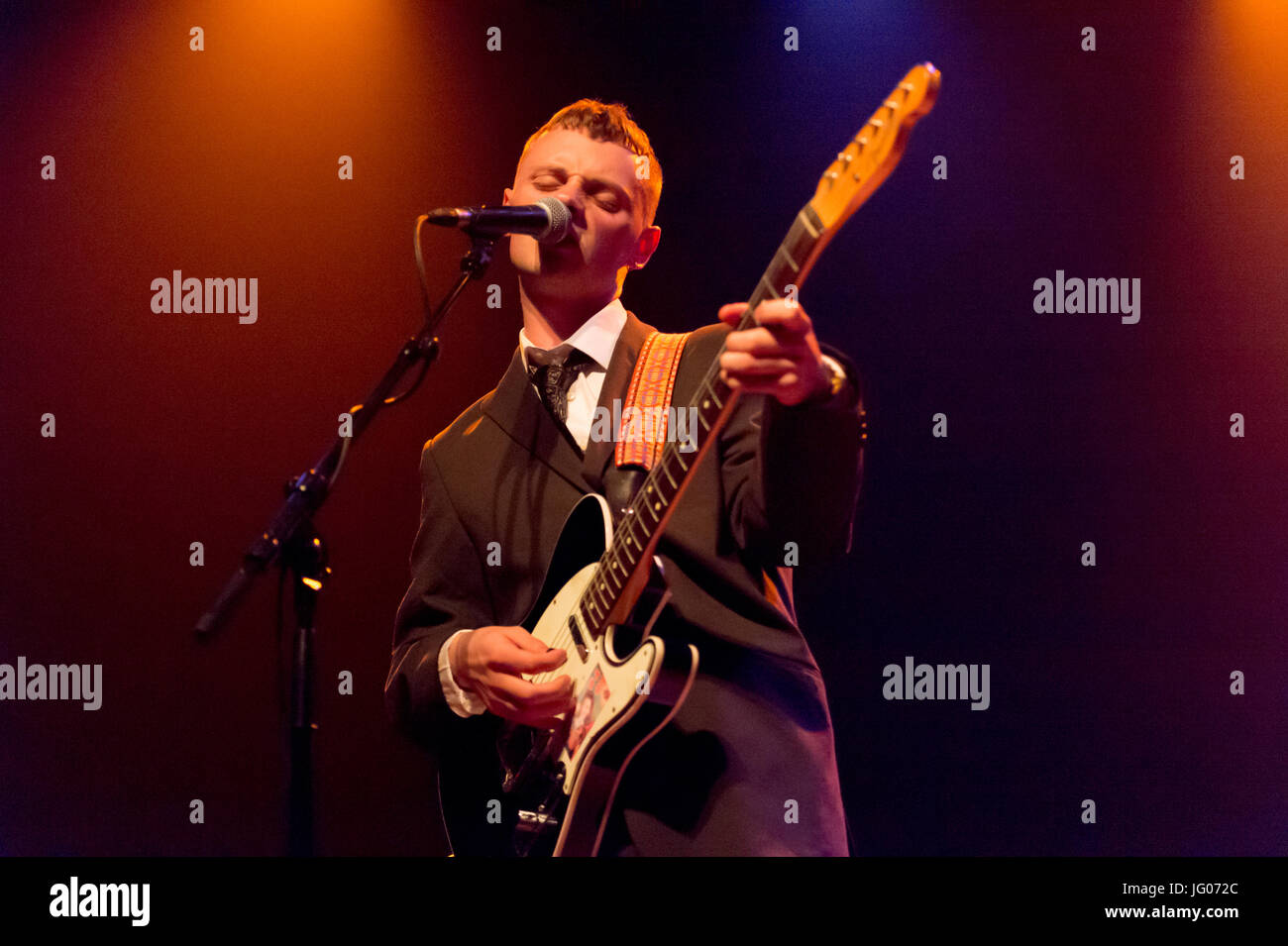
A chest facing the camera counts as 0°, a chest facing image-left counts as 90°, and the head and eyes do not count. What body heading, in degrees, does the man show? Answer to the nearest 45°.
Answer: approximately 45°

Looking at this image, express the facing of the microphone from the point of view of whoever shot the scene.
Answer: facing to the right of the viewer

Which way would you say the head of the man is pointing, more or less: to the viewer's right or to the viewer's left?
to the viewer's left
